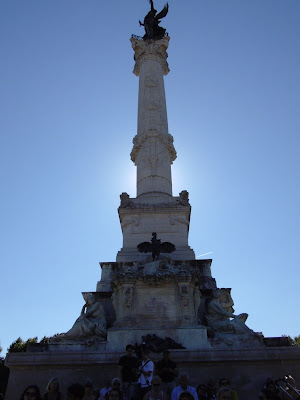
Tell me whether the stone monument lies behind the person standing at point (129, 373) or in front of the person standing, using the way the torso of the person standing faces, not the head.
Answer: behind

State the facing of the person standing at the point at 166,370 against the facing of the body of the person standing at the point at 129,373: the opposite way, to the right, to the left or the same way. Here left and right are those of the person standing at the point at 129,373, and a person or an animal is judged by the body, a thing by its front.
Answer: the same way

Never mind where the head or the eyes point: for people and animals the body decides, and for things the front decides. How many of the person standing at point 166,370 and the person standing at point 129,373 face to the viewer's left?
0

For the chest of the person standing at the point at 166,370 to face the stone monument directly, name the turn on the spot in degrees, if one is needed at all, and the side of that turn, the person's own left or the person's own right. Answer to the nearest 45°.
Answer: approximately 180°

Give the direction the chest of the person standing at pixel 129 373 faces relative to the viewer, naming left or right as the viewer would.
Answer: facing the viewer

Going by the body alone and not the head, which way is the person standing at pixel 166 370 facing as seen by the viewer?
toward the camera

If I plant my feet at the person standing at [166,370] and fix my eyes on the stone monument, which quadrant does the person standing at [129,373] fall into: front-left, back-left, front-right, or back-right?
back-left
